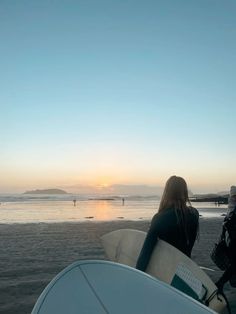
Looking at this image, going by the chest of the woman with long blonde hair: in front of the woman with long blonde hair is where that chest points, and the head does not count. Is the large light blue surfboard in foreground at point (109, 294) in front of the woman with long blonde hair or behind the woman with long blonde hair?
behind

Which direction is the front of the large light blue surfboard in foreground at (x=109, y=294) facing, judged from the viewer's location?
facing away from the viewer and to the left of the viewer

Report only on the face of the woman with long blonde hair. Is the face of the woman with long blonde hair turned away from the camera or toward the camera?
away from the camera

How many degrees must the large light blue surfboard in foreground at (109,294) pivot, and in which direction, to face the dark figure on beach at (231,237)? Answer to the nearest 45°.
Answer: approximately 90° to its right

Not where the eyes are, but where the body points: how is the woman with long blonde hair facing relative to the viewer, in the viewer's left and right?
facing away from the viewer

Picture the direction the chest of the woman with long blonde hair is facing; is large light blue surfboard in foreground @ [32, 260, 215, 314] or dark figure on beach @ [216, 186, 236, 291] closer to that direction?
the dark figure on beach

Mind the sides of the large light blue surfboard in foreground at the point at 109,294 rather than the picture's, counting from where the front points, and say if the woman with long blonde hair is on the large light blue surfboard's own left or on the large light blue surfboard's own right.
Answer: on the large light blue surfboard's own right
